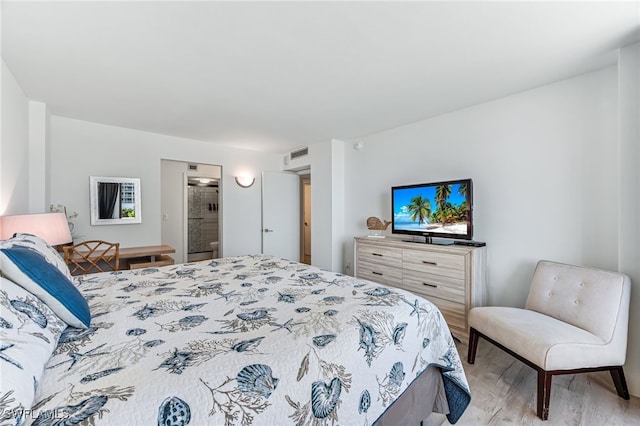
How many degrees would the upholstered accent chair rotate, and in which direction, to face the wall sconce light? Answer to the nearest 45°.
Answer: approximately 45° to its right

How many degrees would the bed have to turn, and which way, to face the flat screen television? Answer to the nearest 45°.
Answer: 0° — it already faces it

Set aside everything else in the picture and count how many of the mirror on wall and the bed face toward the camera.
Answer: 1

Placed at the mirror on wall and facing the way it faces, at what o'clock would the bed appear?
The bed is roughly at 12 o'clock from the mirror on wall.

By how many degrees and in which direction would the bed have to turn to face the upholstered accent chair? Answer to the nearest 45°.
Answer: approximately 45° to its right

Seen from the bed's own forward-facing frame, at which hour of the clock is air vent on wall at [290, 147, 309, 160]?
The air vent on wall is roughly at 11 o'clock from the bed.
